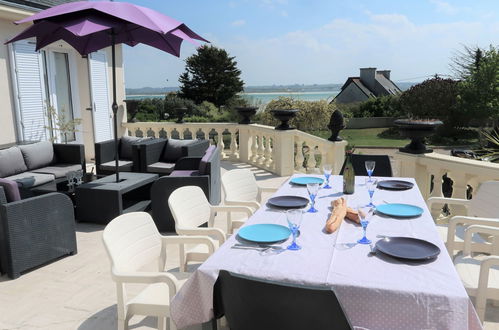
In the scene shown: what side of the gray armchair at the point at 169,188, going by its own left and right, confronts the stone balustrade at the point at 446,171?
back

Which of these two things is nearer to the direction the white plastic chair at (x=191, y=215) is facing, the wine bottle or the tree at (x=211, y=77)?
the wine bottle

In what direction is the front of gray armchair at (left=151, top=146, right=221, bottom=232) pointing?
to the viewer's left

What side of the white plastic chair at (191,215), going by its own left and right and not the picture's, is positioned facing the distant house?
left

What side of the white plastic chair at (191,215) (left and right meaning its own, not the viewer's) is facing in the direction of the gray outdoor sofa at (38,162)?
back

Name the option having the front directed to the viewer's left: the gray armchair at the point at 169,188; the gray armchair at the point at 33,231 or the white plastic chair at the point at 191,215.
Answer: the gray armchair at the point at 169,188

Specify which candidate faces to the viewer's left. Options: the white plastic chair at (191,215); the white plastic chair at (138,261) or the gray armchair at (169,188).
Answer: the gray armchair

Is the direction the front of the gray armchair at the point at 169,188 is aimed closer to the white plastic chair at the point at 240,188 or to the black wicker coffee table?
the black wicker coffee table

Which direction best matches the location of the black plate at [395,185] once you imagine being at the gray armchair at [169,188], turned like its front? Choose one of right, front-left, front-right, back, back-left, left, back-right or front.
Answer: back-left

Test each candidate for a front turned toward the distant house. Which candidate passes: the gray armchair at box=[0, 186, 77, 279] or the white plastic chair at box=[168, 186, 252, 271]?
the gray armchair

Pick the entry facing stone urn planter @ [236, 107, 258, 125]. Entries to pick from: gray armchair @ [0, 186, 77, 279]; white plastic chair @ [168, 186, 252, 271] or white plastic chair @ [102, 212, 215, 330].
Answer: the gray armchair

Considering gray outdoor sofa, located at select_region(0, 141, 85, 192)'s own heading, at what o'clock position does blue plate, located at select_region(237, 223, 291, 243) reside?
The blue plate is roughly at 1 o'clock from the gray outdoor sofa.

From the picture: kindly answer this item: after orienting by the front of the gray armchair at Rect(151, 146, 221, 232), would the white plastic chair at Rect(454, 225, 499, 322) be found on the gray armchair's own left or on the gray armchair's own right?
on the gray armchair's own left

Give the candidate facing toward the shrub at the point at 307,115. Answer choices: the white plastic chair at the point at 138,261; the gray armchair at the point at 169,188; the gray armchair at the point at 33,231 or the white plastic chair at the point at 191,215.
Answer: the gray armchair at the point at 33,231

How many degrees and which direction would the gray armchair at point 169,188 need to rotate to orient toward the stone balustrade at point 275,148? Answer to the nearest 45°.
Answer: approximately 135° to its right

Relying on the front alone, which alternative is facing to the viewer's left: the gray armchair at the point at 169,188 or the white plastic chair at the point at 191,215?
the gray armchair
